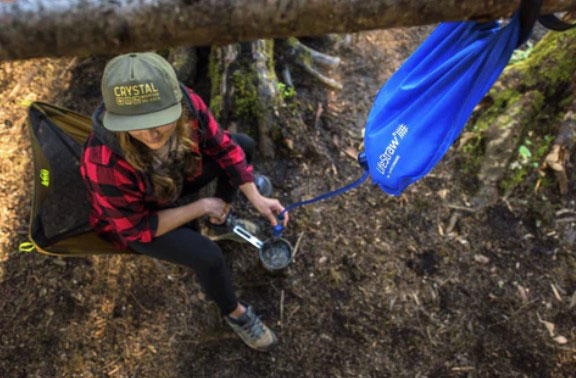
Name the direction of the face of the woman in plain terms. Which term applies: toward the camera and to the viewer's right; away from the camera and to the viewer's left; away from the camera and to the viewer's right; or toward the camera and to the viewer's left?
toward the camera and to the viewer's right

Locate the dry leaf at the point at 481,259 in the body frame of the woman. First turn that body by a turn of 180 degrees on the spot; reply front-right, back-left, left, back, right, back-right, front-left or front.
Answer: back-right

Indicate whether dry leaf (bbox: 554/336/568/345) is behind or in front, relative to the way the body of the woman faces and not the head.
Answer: in front

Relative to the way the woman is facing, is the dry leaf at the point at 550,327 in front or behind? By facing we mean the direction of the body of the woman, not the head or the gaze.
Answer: in front

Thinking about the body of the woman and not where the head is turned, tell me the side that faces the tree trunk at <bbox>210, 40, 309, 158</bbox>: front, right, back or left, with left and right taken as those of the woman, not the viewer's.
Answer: left

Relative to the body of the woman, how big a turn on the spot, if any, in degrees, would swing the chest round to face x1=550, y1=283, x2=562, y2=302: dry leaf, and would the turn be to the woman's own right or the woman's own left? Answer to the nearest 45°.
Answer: approximately 45° to the woman's own left

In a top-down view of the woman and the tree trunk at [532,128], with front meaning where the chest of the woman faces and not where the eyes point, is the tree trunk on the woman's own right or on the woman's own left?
on the woman's own left

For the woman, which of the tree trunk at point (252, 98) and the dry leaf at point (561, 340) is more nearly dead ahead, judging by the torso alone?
the dry leaf
